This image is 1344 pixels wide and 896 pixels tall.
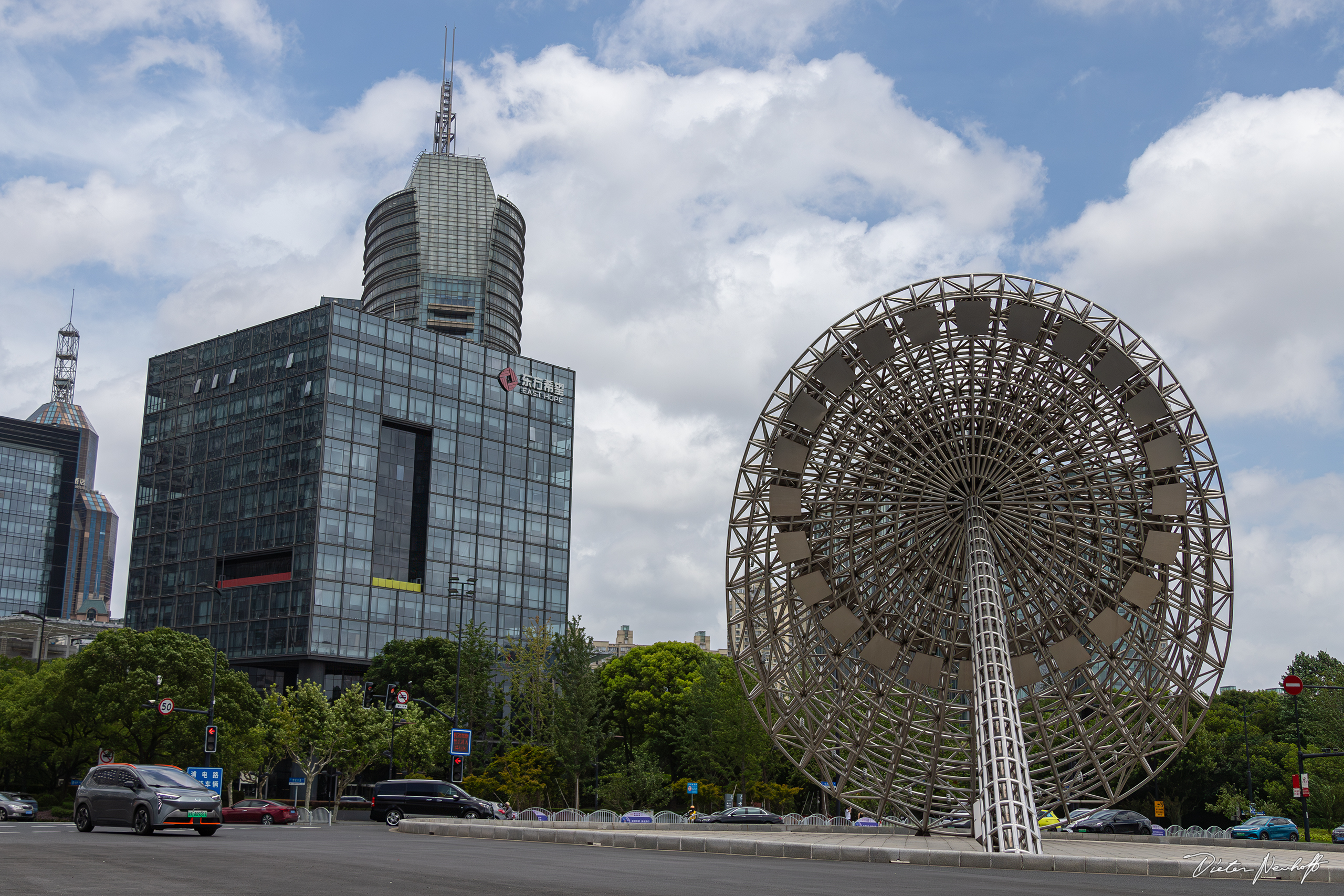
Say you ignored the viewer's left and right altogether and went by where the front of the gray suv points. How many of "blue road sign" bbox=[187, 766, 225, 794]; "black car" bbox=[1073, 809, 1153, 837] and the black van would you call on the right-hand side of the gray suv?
0

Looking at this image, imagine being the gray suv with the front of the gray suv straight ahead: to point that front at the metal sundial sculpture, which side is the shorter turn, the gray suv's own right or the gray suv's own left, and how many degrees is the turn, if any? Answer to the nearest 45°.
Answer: approximately 45° to the gray suv's own left

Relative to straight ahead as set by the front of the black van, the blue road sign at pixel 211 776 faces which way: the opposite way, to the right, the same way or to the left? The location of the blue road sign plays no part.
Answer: to the right

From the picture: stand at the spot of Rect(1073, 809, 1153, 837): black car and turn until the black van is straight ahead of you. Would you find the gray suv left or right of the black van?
left

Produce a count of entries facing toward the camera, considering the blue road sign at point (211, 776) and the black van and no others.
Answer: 1

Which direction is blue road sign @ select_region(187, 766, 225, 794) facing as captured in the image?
toward the camera

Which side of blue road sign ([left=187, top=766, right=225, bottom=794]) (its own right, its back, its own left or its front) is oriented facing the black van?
left

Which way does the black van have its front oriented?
to the viewer's right

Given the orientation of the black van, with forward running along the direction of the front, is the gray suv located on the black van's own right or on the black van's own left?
on the black van's own right

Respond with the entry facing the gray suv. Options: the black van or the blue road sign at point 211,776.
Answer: the blue road sign

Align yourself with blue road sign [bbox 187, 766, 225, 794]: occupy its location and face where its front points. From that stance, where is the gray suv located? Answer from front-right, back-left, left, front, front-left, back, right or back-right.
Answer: front

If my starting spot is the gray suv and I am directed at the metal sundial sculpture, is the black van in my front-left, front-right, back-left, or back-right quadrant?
front-left

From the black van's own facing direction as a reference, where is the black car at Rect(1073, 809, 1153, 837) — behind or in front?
in front

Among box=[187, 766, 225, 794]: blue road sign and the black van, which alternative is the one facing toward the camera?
the blue road sign
